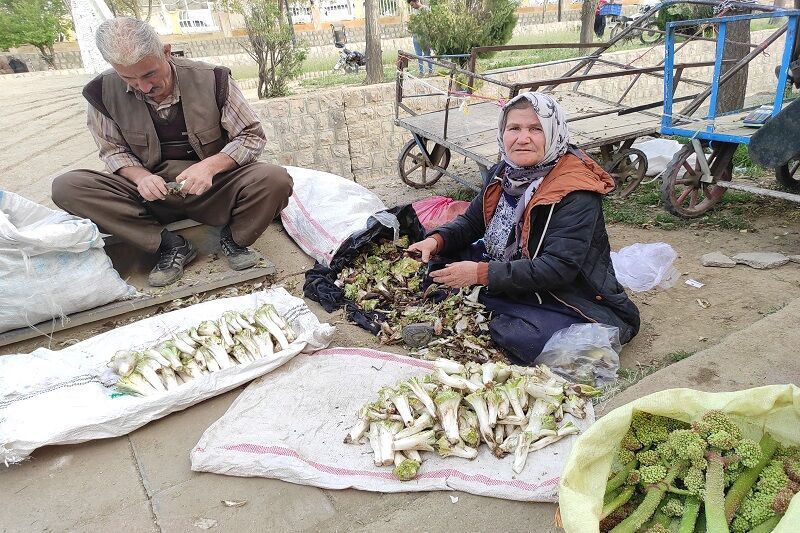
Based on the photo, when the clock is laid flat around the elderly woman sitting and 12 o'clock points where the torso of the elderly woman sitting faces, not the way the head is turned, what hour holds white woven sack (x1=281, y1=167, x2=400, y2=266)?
The white woven sack is roughly at 3 o'clock from the elderly woman sitting.

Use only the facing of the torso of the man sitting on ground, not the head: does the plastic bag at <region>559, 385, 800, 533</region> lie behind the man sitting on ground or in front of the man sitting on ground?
in front

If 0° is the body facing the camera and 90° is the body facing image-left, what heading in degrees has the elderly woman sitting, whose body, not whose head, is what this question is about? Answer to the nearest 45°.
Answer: approximately 45°

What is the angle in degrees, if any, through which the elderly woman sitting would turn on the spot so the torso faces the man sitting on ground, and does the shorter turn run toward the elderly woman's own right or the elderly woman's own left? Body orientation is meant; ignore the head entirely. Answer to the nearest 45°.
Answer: approximately 45° to the elderly woman's own right

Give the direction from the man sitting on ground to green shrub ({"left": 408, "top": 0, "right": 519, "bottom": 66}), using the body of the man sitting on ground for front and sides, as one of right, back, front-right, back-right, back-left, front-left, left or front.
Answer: back-left

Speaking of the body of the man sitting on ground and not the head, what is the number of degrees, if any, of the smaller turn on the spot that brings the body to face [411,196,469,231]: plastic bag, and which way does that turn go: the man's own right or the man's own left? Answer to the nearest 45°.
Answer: approximately 90° to the man's own left

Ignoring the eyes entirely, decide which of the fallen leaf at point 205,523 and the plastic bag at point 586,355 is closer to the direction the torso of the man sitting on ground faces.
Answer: the fallen leaf

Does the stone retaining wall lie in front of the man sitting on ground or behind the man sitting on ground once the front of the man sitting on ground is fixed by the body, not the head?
behind

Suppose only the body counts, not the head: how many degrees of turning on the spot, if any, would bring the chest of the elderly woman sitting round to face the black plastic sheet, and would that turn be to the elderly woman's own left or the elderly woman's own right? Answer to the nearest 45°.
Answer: approximately 90° to the elderly woman's own right

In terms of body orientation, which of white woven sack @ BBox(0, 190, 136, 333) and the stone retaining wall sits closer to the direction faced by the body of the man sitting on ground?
the white woven sack

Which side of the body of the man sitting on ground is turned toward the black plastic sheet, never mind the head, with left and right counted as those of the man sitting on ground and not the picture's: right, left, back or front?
left

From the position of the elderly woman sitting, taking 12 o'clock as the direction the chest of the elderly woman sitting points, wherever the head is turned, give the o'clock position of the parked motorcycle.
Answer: The parked motorcycle is roughly at 4 o'clock from the elderly woman sitting.

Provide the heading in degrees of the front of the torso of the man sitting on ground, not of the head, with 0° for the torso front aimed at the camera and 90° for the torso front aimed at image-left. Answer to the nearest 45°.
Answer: approximately 0°

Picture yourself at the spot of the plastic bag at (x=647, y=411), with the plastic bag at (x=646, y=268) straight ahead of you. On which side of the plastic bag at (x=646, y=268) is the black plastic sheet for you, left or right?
left
